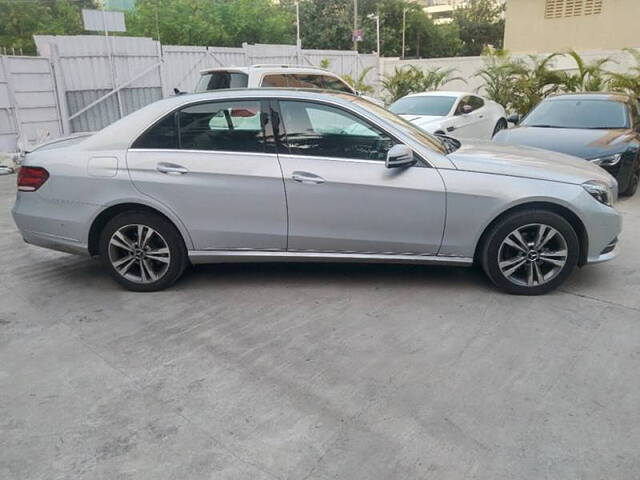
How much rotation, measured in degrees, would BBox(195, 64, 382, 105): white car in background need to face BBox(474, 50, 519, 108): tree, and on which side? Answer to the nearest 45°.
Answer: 0° — it already faces it

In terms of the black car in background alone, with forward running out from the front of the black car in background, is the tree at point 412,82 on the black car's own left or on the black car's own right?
on the black car's own right

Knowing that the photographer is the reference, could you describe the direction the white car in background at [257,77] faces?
facing away from the viewer and to the right of the viewer

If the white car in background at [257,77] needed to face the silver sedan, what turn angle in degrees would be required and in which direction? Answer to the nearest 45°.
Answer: approximately 135° to its right

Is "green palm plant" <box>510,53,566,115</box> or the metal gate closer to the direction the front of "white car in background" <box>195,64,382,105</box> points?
the green palm plant

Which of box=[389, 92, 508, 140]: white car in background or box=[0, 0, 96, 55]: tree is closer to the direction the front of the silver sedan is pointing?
the white car in background

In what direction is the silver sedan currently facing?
to the viewer's right

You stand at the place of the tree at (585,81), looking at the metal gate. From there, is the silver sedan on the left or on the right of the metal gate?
left

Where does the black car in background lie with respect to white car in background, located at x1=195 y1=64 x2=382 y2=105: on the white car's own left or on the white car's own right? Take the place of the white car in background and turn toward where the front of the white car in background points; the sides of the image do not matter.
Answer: on the white car's own right

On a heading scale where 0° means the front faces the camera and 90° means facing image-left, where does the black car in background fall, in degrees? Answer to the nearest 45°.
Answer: approximately 45°

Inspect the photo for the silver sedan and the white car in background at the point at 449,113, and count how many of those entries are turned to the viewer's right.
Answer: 1

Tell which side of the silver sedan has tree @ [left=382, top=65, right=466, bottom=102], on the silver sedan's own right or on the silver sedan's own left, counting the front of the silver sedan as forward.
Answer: on the silver sedan's own left

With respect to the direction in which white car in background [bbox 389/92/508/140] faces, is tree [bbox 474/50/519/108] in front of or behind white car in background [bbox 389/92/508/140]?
behind
